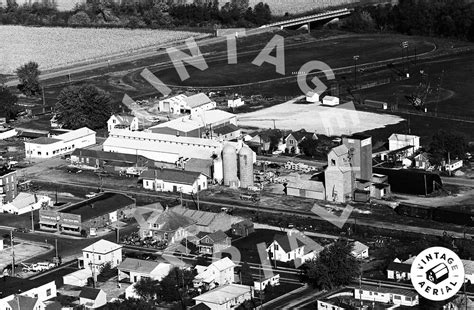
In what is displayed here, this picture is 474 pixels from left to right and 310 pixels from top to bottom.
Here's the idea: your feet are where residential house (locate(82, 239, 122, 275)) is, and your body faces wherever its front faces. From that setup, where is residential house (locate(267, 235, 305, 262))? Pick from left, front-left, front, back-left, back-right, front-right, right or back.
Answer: back-left

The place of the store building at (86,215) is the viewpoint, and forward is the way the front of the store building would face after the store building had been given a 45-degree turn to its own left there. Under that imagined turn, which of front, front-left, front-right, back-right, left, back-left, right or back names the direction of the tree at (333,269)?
front-left

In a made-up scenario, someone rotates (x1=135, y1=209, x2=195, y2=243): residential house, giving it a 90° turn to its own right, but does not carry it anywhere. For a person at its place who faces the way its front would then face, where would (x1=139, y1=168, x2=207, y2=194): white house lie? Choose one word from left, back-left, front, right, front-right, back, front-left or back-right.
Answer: front-right

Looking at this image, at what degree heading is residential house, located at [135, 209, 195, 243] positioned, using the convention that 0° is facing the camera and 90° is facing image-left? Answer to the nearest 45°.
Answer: approximately 45°

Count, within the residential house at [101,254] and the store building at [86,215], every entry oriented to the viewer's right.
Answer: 0

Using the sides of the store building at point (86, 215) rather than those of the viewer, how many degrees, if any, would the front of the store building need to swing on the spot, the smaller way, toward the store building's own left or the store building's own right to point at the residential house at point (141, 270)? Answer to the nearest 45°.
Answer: approximately 45° to the store building's own left

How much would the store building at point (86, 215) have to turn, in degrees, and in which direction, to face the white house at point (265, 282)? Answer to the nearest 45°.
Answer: approximately 90° to its left

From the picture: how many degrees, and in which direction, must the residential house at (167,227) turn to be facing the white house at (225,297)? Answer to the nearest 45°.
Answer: approximately 45° to its left

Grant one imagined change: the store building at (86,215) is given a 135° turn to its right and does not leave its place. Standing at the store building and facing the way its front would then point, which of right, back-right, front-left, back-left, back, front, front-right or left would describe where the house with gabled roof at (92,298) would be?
back

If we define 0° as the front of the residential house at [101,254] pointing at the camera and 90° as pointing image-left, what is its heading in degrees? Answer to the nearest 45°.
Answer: approximately 45°

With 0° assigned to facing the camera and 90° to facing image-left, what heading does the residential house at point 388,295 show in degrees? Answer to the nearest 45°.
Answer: approximately 0°

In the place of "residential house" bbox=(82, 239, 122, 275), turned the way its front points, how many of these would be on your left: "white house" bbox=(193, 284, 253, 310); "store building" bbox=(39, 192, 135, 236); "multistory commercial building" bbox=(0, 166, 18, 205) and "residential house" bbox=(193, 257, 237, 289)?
2

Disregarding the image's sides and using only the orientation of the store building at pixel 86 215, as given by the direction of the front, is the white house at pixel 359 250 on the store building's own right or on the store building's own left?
on the store building's own left

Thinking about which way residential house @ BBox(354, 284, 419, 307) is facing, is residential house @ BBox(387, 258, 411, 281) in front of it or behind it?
behind
